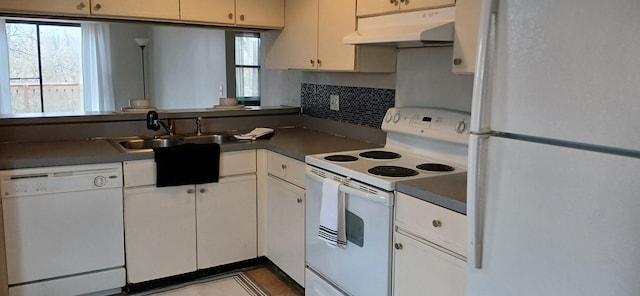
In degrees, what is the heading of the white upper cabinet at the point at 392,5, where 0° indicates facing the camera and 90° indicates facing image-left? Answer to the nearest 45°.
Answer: approximately 45°

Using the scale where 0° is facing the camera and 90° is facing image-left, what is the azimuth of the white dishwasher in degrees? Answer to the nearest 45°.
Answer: approximately 0°

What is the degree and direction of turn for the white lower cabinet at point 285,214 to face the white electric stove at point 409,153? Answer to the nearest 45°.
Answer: approximately 90° to its left

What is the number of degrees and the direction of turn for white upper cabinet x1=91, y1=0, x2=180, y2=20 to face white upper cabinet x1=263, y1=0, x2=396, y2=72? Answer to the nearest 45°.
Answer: approximately 90° to its left

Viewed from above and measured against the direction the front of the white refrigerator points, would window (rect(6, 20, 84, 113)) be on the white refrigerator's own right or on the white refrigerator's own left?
on the white refrigerator's own right

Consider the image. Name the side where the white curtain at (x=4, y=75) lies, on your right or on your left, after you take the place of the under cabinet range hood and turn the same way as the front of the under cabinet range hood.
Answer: on your right

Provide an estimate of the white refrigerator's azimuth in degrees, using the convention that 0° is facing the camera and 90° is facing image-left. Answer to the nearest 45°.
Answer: approximately 45°

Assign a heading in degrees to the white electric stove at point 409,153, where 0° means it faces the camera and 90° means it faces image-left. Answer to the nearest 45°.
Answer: approximately 45°

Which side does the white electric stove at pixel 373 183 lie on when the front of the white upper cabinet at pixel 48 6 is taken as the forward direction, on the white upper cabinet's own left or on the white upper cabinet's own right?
on the white upper cabinet's own left

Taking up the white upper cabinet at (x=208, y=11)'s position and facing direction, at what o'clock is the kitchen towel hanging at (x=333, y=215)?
The kitchen towel hanging is roughly at 11 o'clock from the white upper cabinet.

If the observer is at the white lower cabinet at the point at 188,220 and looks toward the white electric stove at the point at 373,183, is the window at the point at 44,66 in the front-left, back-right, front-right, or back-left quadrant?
back-left

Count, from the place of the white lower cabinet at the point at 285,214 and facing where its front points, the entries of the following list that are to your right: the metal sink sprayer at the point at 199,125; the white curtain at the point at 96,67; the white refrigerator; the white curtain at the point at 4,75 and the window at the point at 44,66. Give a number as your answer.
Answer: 4

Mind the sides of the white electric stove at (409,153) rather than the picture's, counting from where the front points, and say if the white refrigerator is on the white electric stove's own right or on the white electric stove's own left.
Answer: on the white electric stove's own left

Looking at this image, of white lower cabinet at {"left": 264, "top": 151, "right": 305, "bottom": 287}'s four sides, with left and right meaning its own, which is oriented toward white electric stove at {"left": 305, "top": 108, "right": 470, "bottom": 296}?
left
